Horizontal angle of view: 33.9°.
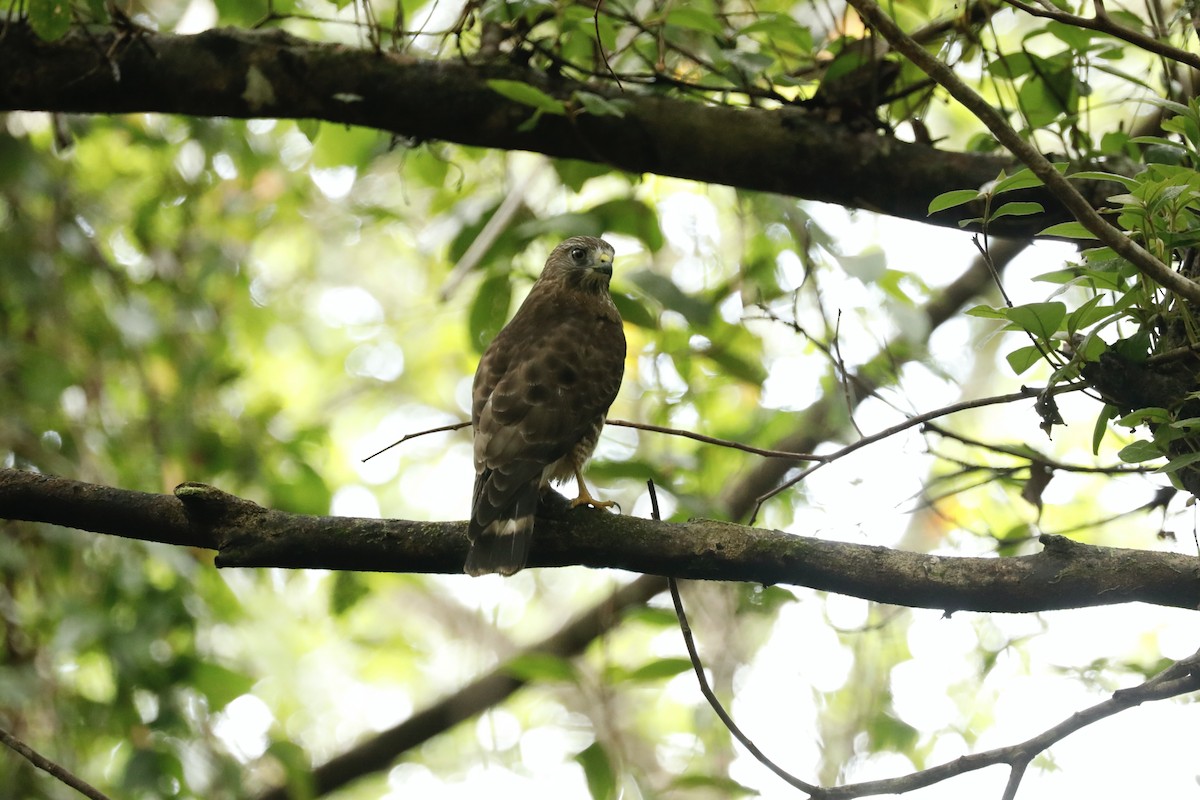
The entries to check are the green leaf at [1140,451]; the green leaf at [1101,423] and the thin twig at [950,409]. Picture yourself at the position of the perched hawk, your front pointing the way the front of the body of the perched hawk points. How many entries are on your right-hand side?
3

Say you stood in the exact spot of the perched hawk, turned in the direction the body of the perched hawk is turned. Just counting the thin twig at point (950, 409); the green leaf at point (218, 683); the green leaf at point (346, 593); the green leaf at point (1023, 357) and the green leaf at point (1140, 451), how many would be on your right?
3

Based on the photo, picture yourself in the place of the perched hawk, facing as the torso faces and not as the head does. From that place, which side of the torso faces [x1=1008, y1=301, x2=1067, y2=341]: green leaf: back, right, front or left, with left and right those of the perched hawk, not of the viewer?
right

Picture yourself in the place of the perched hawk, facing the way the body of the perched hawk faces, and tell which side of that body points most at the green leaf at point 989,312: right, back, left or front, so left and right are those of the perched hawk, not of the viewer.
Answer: right

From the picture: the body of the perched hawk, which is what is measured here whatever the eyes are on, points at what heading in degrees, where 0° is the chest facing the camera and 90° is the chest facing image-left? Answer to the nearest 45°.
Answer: approximately 225°

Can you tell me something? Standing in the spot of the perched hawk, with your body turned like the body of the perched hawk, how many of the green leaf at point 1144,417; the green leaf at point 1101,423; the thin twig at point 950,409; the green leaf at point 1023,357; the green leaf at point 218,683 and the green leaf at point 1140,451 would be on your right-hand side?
5

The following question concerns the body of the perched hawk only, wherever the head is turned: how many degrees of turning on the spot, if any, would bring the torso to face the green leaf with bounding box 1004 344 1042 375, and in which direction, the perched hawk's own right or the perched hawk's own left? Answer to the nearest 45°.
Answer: approximately 90° to the perched hawk's own right

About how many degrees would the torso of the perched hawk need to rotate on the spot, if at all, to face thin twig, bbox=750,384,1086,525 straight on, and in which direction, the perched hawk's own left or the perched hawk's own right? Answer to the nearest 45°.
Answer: approximately 90° to the perched hawk's own right
